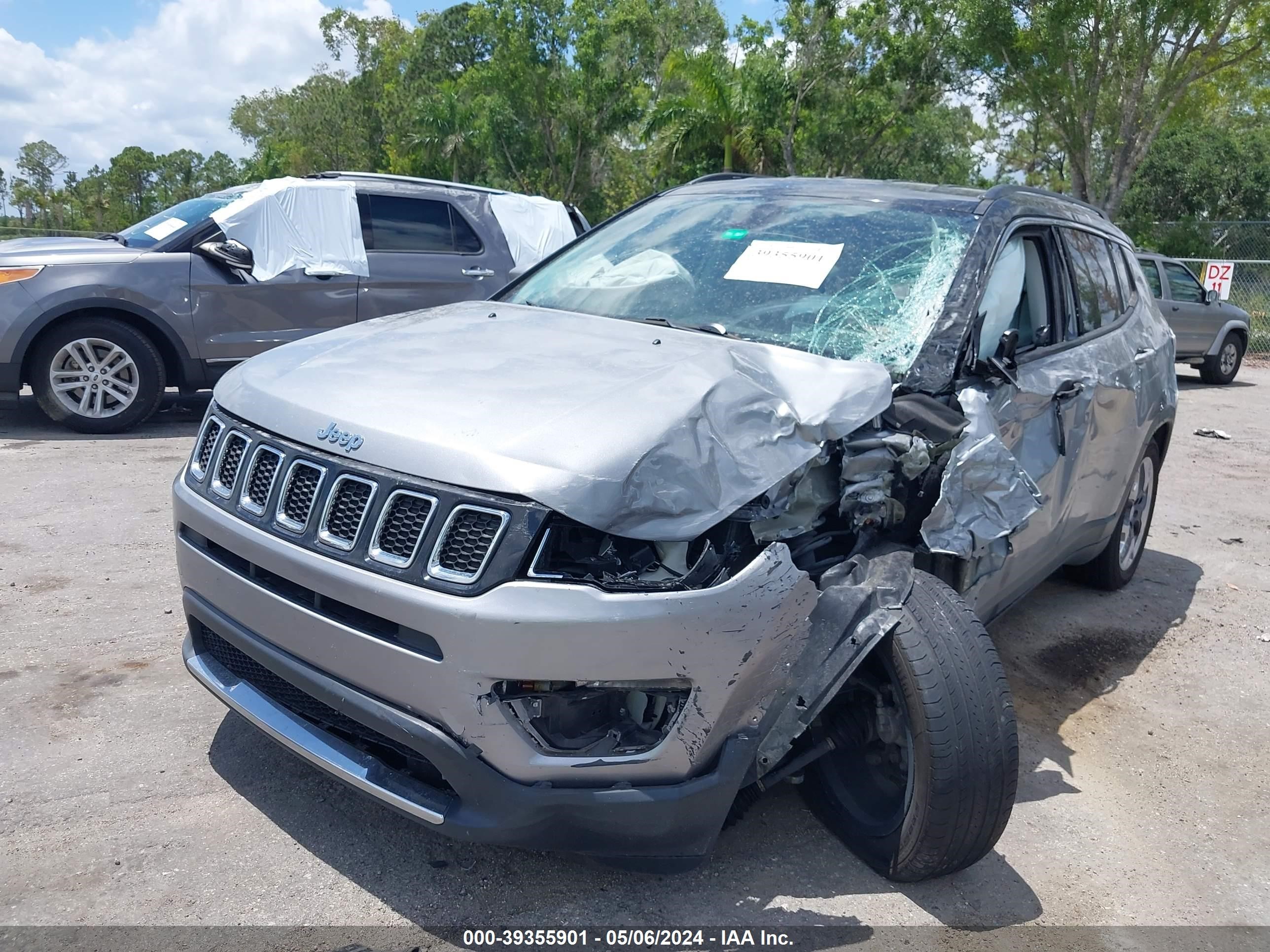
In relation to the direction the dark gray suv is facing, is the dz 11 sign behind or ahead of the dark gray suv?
behind

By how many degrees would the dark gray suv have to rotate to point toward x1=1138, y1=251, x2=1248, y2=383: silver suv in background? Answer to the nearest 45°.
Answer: approximately 180°

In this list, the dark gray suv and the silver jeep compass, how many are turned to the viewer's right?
0

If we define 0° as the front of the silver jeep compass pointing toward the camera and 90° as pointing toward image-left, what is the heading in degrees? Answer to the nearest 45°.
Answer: approximately 45°

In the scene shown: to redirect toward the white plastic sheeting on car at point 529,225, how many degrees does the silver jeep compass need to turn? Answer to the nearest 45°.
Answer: approximately 135° to its right

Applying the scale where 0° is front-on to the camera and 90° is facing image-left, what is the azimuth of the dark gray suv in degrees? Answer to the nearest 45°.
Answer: approximately 90°

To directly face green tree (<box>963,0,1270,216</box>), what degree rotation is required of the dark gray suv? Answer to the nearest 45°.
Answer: approximately 135° to its right

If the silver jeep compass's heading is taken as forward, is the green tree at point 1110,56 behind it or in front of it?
behind

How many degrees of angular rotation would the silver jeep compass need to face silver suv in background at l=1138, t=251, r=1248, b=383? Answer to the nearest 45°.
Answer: approximately 180°
